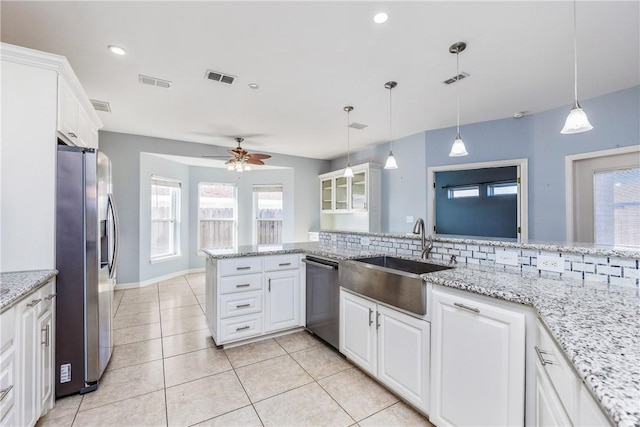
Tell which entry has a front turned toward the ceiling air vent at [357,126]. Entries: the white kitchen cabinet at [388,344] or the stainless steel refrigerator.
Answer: the stainless steel refrigerator

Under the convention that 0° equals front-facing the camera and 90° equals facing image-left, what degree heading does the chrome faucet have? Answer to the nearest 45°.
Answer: approximately 45°

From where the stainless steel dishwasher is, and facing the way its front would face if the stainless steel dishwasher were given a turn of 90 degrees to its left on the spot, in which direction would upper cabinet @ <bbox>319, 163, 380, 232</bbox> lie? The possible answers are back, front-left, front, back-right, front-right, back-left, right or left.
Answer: back-left

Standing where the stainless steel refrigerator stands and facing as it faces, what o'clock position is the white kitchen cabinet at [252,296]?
The white kitchen cabinet is roughly at 12 o'clock from the stainless steel refrigerator.

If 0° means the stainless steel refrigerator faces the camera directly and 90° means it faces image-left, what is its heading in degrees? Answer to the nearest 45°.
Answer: approximately 270°

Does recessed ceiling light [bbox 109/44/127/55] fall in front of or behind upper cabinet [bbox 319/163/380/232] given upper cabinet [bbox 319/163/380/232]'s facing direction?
in front

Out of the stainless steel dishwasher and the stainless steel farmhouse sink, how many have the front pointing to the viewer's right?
0

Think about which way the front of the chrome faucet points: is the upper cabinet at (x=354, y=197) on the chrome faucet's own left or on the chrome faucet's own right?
on the chrome faucet's own right

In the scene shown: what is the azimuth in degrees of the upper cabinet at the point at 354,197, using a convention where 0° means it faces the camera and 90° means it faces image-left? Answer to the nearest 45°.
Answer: approximately 45°

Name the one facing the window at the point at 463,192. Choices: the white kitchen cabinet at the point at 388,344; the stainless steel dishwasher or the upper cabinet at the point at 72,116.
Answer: the upper cabinet

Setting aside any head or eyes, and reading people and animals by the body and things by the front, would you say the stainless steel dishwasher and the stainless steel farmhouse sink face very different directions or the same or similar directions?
same or similar directions

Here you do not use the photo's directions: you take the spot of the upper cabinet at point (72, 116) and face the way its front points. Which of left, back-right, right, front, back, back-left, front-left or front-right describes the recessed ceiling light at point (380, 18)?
front-right

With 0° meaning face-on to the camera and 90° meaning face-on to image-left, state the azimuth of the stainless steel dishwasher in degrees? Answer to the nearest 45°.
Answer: approximately 45°

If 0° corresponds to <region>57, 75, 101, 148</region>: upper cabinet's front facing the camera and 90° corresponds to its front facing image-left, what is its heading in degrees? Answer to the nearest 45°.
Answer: approximately 270°

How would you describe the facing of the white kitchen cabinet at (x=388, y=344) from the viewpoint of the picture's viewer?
facing the viewer and to the left of the viewer

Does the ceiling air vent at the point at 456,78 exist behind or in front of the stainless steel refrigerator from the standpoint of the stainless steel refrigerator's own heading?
in front

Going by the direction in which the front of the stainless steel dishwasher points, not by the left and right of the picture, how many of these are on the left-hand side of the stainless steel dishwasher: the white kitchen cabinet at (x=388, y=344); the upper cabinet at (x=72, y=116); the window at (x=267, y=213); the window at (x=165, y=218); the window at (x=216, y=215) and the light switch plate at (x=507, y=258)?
2

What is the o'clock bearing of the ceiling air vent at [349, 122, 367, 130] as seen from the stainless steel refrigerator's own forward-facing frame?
The ceiling air vent is roughly at 12 o'clock from the stainless steel refrigerator.
